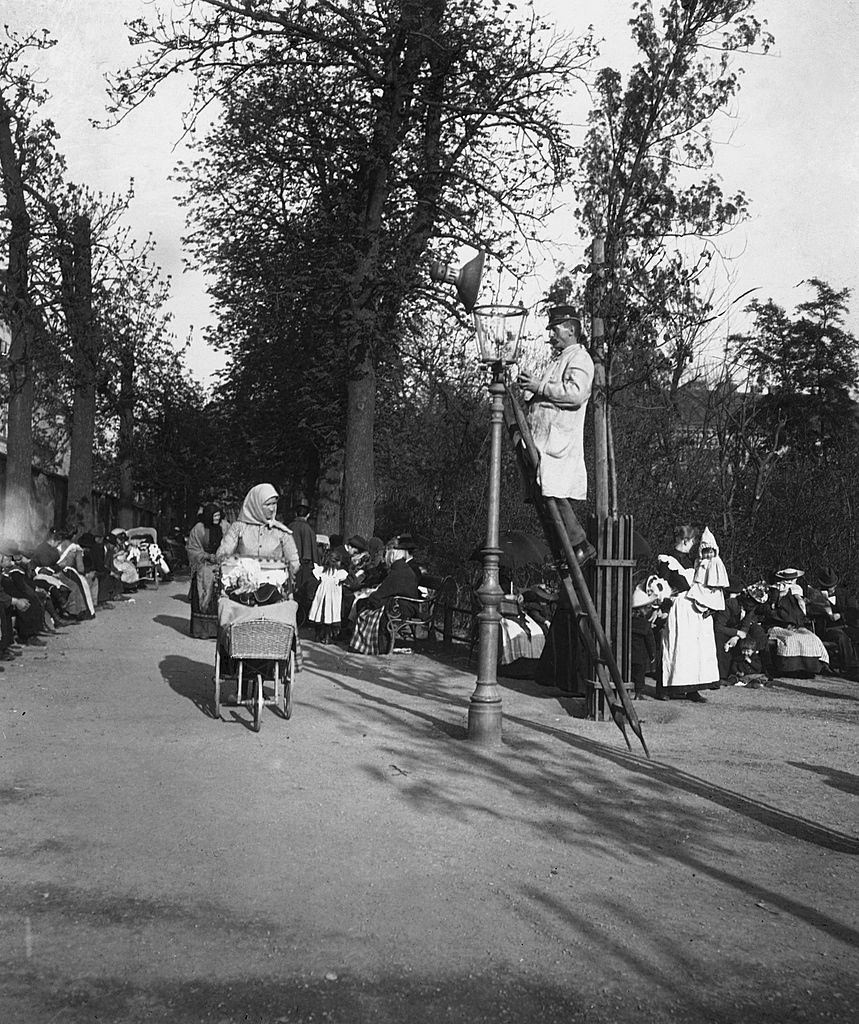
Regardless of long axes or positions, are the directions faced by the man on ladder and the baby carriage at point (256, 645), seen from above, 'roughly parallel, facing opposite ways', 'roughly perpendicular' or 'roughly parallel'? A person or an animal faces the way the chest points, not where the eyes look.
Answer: roughly perpendicular

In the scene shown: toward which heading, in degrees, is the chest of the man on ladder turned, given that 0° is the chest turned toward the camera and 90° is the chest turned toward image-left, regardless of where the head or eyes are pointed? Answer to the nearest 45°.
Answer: approximately 90°

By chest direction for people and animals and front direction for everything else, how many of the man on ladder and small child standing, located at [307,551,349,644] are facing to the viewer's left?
1

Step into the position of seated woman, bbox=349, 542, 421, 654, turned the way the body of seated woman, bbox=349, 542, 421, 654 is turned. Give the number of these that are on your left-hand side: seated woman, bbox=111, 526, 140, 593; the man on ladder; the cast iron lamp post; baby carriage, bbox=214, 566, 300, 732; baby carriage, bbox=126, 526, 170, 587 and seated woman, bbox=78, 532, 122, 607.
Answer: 3

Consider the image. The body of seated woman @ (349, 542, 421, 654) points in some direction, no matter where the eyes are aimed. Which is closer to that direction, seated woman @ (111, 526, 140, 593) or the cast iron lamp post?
the seated woman

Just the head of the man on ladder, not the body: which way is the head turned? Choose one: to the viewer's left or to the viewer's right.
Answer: to the viewer's left

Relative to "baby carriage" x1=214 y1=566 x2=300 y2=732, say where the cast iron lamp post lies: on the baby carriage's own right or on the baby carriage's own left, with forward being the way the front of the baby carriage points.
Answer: on the baby carriage's own left

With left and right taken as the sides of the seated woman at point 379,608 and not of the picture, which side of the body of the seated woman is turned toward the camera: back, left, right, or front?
left
